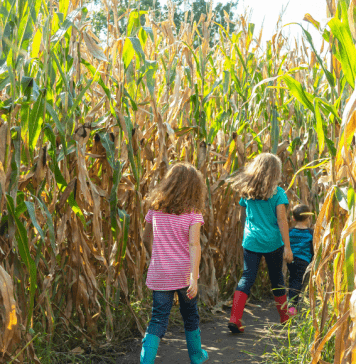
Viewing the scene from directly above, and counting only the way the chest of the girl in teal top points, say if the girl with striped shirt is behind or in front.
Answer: behind

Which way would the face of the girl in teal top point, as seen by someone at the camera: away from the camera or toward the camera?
away from the camera

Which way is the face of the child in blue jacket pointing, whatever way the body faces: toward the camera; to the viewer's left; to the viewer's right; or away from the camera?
away from the camera

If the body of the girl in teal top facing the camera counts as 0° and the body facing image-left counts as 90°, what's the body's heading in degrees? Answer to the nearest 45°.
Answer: approximately 225°
